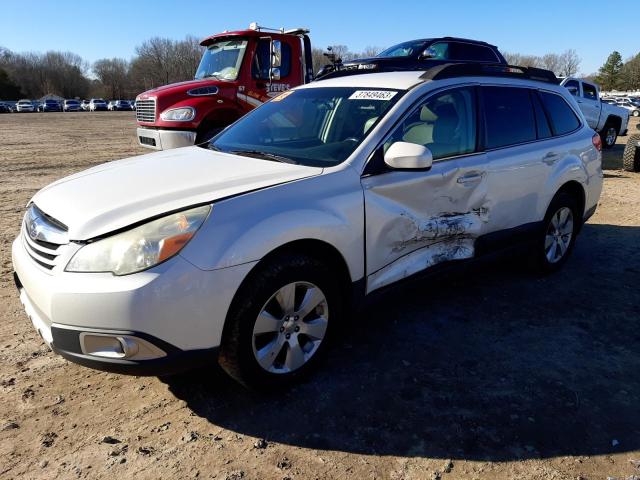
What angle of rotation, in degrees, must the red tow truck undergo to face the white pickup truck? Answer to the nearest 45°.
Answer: approximately 180°

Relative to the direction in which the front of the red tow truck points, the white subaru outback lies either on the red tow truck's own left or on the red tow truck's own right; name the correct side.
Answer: on the red tow truck's own left

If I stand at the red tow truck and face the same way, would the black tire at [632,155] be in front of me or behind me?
behind

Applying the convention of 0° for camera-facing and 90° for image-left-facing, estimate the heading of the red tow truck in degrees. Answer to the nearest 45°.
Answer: approximately 45°

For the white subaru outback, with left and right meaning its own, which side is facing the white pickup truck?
back

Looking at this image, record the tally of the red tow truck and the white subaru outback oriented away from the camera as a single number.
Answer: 0

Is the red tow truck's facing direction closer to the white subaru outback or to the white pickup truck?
the white subaru outback

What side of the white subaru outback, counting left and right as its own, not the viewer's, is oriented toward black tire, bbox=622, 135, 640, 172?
back

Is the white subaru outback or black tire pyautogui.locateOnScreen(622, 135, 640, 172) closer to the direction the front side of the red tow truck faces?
the white subaru outback

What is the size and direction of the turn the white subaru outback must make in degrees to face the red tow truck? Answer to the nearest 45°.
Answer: approximately 135° to its right
